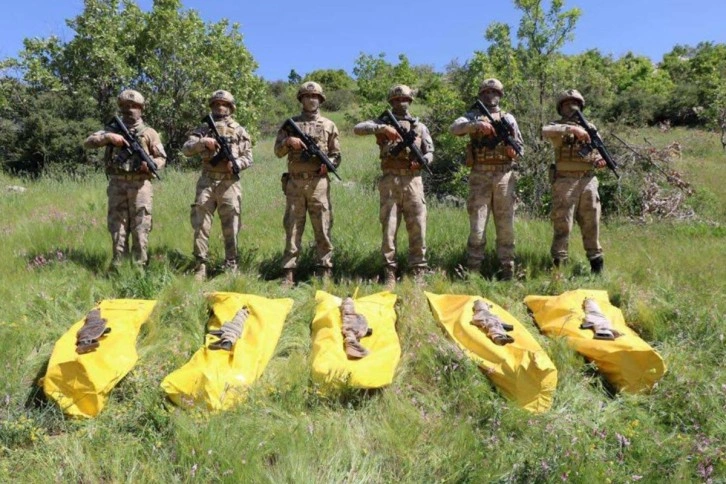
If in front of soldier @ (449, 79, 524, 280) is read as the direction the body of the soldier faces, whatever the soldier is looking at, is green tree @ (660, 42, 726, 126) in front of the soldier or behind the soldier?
behind

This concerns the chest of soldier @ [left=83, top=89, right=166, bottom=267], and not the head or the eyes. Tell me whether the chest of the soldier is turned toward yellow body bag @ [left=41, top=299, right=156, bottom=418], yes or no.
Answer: yes

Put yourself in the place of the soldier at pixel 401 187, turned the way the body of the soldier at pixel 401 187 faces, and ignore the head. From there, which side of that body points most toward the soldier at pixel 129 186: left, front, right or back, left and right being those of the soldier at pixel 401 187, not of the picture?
right

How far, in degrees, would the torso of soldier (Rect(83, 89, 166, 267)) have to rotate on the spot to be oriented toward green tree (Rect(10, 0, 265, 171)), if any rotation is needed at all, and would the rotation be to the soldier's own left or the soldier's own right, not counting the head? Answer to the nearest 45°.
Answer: approximately 180°

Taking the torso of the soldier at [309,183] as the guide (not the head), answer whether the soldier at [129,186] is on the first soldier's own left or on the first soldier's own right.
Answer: on the first soldier's own right

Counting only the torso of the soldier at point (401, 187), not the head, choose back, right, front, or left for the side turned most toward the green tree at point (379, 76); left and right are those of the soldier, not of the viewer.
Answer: back

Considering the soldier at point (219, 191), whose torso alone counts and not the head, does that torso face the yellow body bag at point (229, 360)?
yes

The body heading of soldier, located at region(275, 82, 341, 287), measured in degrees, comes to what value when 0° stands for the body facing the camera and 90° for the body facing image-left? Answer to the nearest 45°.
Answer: approximately 0°

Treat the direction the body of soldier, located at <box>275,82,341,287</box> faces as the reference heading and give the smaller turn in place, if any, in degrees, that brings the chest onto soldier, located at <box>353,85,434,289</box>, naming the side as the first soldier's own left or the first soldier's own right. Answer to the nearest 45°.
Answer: approximately 90° to the first soldier's own left
